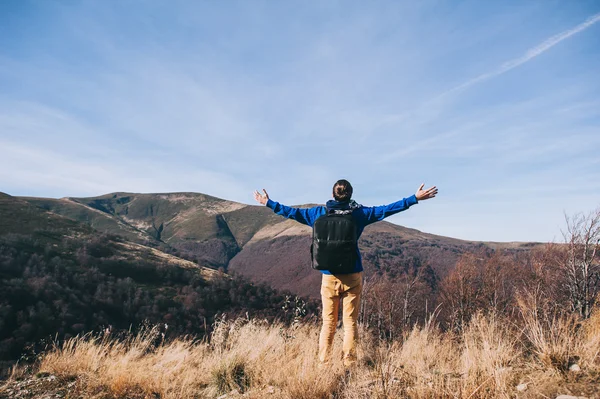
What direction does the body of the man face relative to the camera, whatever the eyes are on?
away from the camera

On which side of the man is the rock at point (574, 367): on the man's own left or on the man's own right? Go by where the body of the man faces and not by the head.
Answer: on the man's own right

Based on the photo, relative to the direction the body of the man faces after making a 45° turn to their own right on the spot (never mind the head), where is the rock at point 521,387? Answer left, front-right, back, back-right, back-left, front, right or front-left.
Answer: right

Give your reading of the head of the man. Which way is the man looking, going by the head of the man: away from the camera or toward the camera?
away from the camera
